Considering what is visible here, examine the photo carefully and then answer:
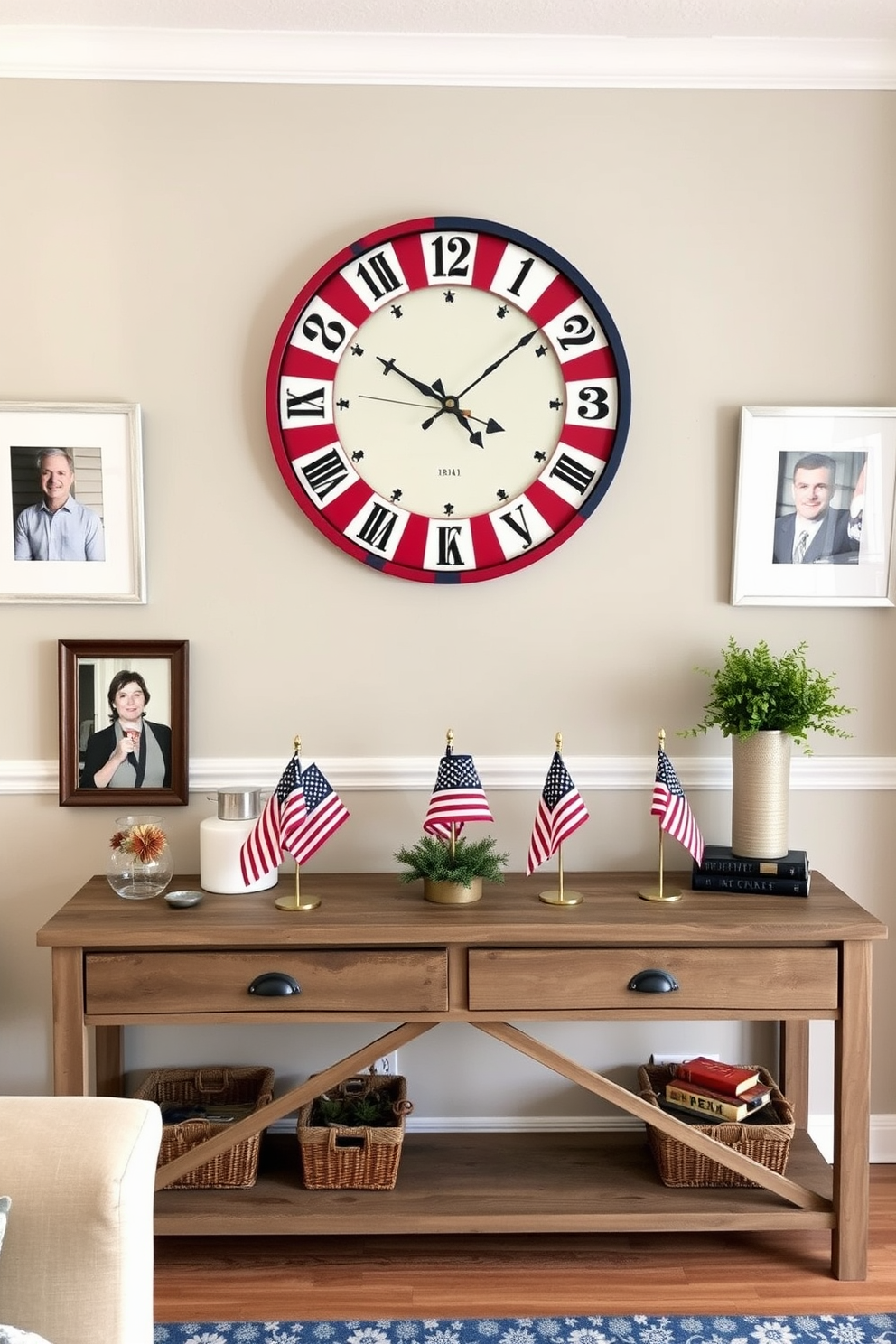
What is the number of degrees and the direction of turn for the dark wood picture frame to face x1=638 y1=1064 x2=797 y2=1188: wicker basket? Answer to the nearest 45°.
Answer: approximately 45° to its left

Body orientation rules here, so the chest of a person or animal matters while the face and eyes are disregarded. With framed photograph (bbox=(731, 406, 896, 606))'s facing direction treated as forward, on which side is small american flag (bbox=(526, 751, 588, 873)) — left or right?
on its right

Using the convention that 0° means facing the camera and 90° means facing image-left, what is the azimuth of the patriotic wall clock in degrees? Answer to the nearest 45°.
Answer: approximately 0°

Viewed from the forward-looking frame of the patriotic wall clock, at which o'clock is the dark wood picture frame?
The dark wood picture frame is roughly at 3 o'clock from the patriotic wall clock.
